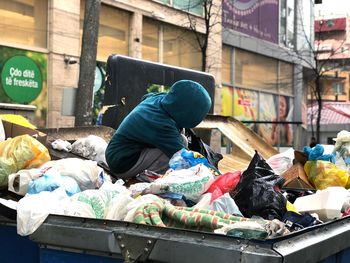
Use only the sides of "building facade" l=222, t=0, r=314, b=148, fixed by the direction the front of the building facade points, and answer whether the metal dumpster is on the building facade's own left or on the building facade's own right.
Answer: on the building facade's own right

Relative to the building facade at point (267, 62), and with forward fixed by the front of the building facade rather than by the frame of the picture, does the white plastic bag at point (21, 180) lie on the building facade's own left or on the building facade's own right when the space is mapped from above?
on the building facade's own right

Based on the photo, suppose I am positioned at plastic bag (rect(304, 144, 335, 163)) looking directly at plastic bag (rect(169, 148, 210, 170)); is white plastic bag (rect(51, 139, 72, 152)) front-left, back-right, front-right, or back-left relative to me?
front-right

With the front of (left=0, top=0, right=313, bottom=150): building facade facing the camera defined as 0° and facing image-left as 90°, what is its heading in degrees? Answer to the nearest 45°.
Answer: approximately 315°

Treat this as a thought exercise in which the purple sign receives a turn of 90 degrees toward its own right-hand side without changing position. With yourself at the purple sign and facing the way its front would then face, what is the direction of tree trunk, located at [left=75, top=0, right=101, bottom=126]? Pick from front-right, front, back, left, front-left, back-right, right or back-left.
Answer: front-left

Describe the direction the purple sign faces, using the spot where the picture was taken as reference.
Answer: facing the viewer and to the right of the viewer

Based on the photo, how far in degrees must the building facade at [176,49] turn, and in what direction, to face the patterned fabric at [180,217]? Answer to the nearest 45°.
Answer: approximately 45° to its right

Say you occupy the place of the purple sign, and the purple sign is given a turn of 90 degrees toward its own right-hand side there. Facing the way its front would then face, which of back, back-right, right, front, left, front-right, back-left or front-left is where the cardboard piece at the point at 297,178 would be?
front-left

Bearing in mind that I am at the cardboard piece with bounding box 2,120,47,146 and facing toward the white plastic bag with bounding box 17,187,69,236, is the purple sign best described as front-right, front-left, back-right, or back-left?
back-left
